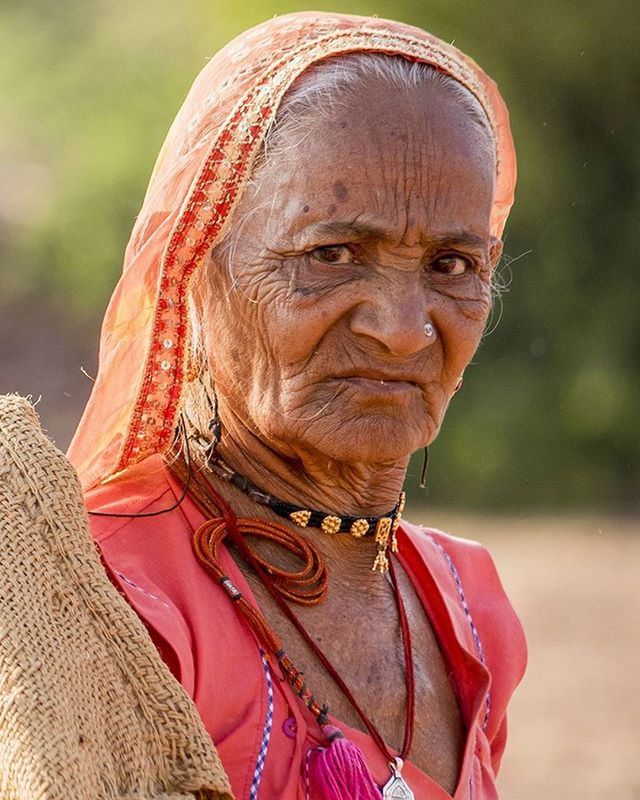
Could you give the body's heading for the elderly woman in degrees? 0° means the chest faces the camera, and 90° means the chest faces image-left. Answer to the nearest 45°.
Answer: approximately 315°
